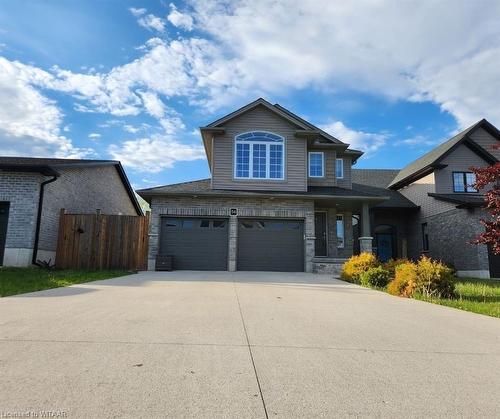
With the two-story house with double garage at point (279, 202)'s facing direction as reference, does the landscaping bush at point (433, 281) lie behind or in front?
in front

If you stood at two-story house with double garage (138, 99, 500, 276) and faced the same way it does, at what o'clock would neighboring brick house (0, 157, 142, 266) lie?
neighboring brick house (0, 157, 142, 266) is roughly at 2 o'clock from two-story house with double garage (138, 99, 500, 276).

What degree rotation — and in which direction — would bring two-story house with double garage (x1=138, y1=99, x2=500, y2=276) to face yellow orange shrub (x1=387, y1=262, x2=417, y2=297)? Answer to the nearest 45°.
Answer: approximately 45° to its left

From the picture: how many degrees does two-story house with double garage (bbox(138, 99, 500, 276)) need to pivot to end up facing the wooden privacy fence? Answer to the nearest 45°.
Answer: approximately 45° to its right

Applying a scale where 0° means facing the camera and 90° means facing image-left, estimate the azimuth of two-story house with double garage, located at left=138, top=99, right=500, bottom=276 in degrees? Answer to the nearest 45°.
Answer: approximately 0°

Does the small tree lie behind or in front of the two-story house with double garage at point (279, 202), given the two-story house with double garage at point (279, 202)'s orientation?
in front

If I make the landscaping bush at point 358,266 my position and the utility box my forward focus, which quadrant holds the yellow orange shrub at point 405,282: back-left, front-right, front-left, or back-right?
back-left
